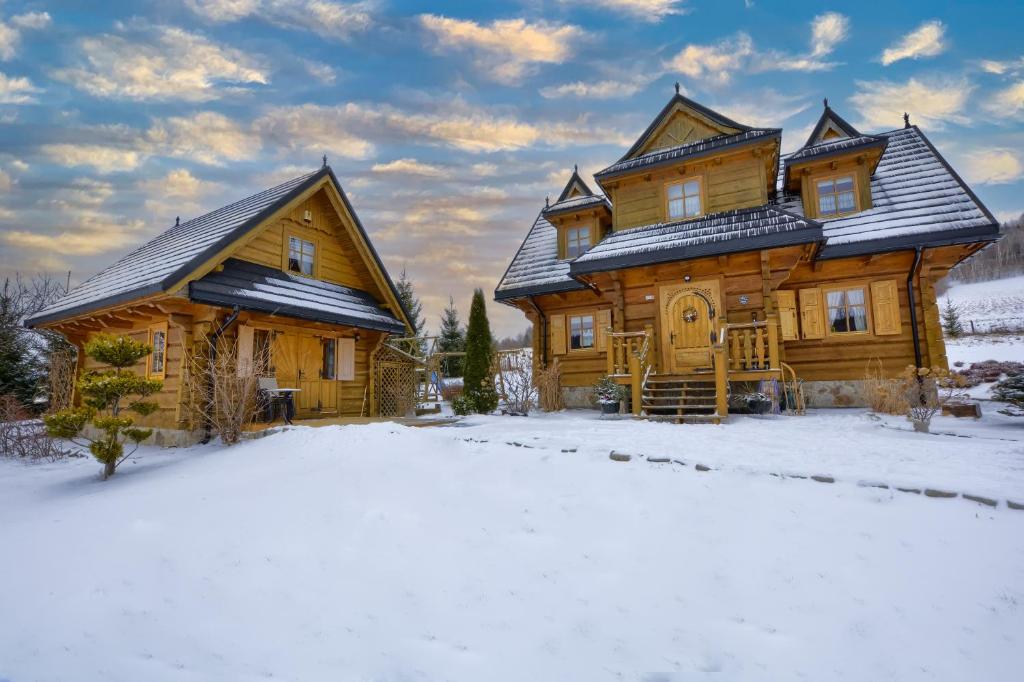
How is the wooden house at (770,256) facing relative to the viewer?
toward the camera

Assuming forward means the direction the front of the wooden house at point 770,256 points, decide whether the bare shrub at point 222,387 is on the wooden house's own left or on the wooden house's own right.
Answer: on the wooden house's own right

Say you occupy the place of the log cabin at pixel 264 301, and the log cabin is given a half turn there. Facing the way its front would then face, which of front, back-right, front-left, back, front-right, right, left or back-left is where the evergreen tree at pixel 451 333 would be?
right

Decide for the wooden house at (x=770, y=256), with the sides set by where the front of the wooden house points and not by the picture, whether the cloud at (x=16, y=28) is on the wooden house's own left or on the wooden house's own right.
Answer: on the wooden house's own right

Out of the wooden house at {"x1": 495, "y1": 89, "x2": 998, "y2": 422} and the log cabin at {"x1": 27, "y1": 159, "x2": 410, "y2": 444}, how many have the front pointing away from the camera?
0

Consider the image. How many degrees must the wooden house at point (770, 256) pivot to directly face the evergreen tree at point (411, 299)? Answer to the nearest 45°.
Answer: approximately 135° to its right

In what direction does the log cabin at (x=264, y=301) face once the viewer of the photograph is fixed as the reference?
facing the viewer and to the right of the viewer
